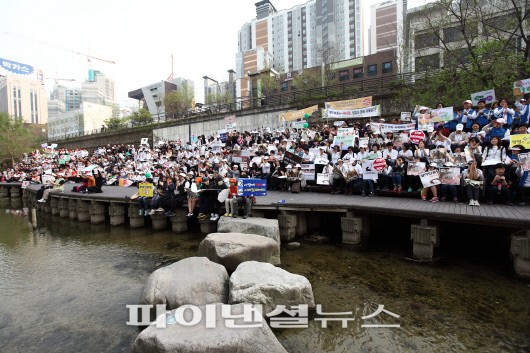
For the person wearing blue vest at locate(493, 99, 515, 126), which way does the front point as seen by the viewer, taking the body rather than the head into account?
toward the camera

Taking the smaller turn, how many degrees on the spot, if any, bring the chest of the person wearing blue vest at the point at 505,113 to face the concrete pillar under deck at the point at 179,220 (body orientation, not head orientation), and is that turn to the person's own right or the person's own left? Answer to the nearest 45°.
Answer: approximately 45° to the person's own right

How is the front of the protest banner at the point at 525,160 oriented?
toward the camera

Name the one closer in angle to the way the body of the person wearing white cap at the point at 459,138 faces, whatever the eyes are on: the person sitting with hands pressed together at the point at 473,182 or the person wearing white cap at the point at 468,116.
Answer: the person sitting with hands pressed together

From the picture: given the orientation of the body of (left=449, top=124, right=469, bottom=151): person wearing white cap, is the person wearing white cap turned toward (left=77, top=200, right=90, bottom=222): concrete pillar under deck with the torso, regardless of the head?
no

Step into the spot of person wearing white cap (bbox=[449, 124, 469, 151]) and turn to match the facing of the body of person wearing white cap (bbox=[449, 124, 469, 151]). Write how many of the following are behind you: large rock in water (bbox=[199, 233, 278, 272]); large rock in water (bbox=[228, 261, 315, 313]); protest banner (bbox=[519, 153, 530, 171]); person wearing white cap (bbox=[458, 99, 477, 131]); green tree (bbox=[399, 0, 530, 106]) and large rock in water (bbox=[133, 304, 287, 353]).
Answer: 2

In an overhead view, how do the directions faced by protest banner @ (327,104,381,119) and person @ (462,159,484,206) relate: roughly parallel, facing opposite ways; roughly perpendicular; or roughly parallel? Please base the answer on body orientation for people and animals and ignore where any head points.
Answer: roughly parallel

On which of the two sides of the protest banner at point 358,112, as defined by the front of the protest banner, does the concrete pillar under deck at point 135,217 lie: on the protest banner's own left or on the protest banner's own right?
on the protest banner's own right

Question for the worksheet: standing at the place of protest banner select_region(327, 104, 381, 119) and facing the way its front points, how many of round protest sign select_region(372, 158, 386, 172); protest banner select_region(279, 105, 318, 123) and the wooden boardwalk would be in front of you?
2

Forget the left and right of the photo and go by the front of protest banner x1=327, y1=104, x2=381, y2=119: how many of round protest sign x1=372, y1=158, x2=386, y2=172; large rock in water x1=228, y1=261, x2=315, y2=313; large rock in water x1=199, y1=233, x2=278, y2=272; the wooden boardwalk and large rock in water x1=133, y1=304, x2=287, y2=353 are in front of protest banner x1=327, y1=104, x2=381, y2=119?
5
